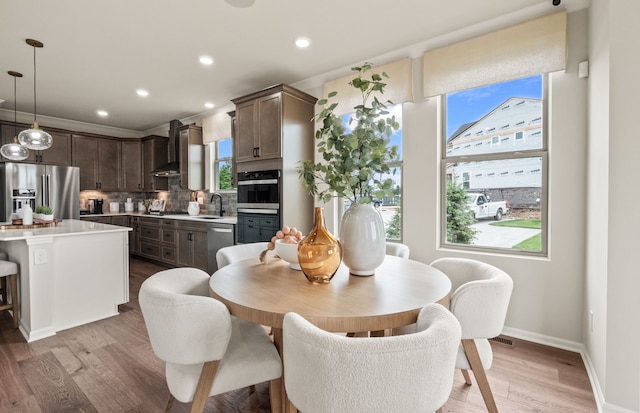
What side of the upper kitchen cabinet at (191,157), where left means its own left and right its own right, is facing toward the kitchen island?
front

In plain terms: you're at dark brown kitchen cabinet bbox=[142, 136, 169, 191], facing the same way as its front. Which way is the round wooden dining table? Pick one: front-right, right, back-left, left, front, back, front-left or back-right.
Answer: front-left

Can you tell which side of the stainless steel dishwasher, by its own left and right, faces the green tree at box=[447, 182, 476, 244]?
left

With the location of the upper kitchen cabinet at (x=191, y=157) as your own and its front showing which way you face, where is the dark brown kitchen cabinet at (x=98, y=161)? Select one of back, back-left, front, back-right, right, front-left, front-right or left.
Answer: right

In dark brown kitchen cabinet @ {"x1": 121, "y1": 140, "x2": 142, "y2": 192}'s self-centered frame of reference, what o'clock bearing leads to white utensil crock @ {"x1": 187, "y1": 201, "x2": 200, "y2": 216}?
The white utensil crock is roughly at 11 o'clock from the dark brown kitchen cabinet.

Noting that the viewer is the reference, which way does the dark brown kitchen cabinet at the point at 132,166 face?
facing the viewer

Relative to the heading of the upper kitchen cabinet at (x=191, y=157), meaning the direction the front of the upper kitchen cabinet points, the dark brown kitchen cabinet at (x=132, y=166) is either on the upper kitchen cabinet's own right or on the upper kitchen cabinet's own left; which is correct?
on the upper kitchen cabinet's own right

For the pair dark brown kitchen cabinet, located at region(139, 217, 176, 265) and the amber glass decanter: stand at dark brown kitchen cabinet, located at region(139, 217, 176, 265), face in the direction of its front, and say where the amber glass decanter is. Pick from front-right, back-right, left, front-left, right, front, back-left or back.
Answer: front-left

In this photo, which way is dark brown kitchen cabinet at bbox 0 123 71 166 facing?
toward the camera

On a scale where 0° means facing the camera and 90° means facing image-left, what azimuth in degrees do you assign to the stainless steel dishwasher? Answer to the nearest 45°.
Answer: approximately 45°

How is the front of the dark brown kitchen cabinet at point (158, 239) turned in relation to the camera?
facing the viewer and to the left of the viewer
